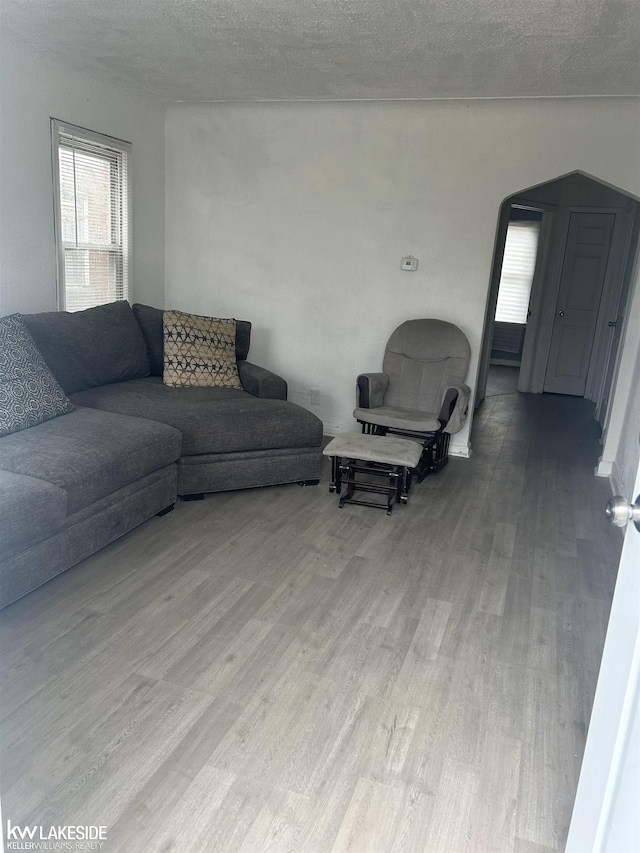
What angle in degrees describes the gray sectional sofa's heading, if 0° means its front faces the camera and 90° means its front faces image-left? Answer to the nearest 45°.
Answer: approximately 315°

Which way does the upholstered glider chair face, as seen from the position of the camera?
facing the viewer and to the left of the viewer

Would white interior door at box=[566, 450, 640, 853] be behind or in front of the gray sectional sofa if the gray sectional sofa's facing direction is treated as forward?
in front

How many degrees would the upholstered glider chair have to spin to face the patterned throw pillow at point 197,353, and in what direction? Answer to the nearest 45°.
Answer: approximately 45° to its right

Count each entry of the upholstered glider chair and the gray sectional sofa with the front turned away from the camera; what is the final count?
0

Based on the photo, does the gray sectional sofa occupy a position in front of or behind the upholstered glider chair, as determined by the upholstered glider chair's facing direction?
in front

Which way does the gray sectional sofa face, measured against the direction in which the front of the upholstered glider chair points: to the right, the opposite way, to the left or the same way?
to the left

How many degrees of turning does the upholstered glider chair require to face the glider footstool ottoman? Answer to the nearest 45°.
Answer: approximately 45° to its left
